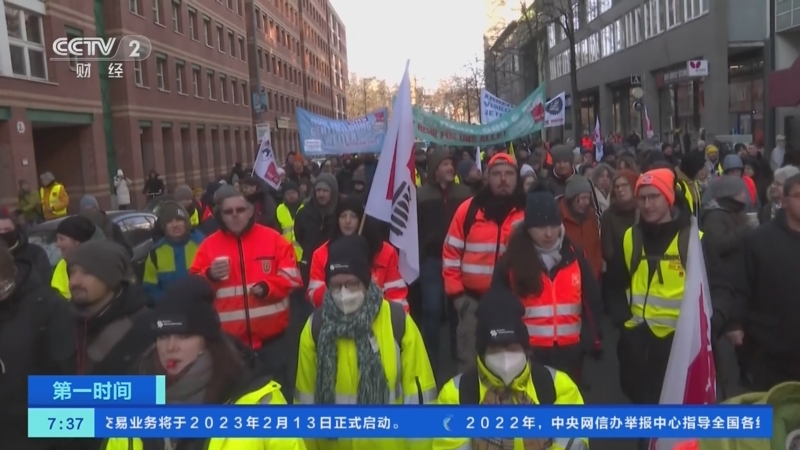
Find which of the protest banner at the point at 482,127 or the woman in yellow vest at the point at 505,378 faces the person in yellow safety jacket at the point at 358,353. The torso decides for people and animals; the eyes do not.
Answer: the protest banner

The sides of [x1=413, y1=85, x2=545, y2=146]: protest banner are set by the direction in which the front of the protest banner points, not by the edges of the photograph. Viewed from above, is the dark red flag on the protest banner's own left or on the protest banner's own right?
on the protest banner's own left

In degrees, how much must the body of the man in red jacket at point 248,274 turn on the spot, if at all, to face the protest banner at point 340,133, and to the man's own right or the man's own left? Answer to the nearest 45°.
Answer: approximately 180°

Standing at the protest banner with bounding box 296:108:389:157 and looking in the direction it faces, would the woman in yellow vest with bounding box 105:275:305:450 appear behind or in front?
in front

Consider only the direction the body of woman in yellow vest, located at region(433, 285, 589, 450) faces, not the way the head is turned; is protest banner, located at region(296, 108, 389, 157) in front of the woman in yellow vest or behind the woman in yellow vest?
behind

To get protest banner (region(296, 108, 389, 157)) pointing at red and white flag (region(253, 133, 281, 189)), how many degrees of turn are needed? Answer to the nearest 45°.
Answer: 0° — it already faces it

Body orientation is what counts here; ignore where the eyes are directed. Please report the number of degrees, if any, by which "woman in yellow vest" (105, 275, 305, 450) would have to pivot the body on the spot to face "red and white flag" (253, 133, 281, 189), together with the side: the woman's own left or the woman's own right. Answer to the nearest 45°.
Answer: approximately 135° to the woman's own right

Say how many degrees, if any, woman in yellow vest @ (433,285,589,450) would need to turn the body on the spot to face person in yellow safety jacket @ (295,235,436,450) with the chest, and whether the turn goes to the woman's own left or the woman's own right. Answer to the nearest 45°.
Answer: approximately 135° to the woman's own right

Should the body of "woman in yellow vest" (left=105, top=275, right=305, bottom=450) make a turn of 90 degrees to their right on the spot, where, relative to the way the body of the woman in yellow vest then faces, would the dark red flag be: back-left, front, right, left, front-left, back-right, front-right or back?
right
